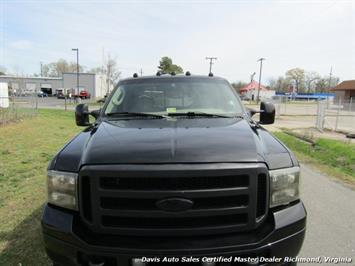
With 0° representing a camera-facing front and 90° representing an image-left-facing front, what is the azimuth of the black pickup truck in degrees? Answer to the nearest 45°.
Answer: approximately 0°

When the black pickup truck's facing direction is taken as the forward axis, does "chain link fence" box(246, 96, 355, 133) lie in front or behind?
behind

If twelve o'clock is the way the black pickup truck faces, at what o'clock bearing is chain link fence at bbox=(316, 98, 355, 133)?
The chain link fence is roughly at 7 o'clock from the black pickup truck.
